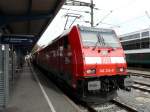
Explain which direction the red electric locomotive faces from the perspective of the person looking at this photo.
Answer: facing the viewer and to the right of the viewer
